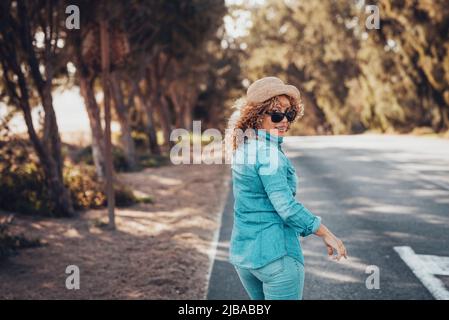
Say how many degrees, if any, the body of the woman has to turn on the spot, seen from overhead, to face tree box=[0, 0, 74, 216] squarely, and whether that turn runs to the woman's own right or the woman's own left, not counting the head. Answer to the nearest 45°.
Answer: approximately 90° to the woman's own left

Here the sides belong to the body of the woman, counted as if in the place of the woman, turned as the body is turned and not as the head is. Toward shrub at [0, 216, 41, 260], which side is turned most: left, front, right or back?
left

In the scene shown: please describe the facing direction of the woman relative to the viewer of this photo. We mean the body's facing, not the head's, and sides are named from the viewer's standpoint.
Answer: facing away from the viewer and to the right of the viewer

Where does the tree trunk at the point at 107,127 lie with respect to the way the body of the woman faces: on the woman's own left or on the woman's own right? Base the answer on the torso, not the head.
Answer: on the woman's own left

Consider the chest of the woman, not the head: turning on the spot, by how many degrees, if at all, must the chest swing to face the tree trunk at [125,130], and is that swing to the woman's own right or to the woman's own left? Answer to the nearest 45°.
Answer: approximately 45° to the woman's own left

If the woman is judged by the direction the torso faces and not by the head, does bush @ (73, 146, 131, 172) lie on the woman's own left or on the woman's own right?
on the woman's own left

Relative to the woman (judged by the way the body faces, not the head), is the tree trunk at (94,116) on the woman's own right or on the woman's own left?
on the woman's own left
